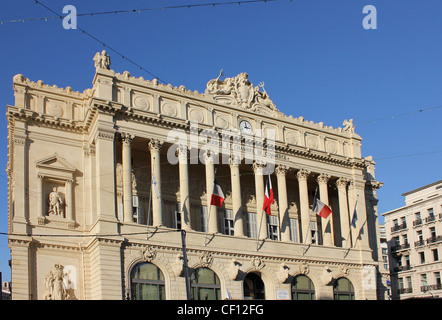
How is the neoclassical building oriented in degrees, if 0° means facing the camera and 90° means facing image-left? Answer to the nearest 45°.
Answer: approximately 315°
